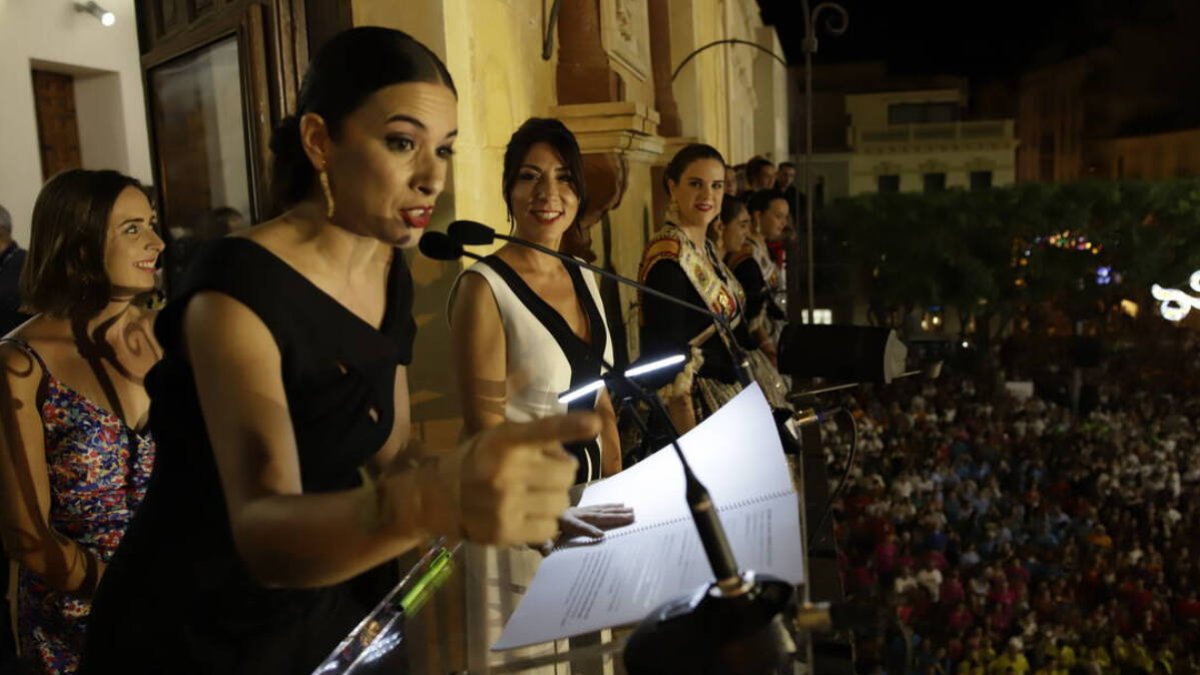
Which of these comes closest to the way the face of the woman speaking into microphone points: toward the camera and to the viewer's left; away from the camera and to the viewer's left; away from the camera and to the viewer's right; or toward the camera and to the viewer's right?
toward the camera and to the viewer's right

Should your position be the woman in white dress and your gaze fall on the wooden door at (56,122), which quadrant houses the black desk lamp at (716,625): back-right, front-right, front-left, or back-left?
back-left

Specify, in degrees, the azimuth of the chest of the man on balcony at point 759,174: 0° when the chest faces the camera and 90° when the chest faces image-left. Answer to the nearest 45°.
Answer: approximately 315°

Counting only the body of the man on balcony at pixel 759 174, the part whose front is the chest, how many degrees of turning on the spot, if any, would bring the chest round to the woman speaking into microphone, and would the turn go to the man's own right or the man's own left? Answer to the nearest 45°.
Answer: approximately 45° to the man's own right

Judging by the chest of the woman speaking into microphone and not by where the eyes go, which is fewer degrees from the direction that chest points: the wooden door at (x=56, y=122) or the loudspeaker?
the loudspeaker

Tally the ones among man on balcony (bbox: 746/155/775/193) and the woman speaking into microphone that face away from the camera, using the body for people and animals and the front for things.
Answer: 0

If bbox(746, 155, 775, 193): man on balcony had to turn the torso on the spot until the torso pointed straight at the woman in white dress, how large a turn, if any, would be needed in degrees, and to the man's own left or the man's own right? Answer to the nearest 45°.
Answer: approximately 45° to the man's own right

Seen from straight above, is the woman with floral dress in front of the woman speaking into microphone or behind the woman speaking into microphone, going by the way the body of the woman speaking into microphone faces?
behind

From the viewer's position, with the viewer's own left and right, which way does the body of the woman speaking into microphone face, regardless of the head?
facing the viewer and to the right of the viewer
